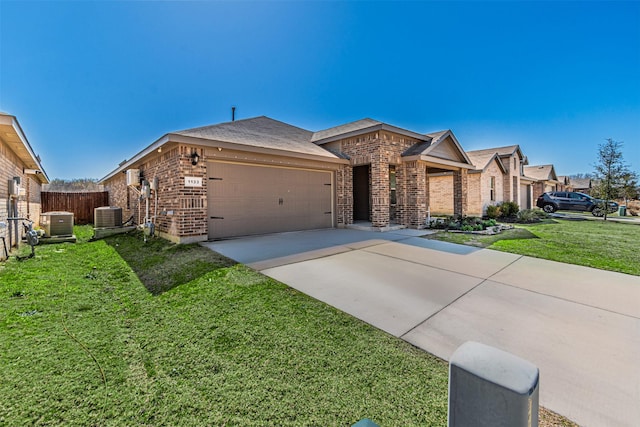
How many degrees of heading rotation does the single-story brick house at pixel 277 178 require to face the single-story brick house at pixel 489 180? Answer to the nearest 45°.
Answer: approximately 90° to its left

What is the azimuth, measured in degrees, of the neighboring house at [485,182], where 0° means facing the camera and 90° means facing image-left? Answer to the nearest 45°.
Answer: approximately 315°

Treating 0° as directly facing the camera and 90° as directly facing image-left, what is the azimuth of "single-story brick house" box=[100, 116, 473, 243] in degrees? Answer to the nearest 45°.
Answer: approximately 315°

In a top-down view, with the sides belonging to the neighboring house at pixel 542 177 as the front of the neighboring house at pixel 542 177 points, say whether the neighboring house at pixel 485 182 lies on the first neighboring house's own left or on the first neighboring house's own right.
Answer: on the first neighboring house's own right

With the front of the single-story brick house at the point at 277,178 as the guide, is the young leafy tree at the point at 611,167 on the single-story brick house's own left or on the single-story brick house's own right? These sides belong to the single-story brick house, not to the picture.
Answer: on the single-story brick house's own left

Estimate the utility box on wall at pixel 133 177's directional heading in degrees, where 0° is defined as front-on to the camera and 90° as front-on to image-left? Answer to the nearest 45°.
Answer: approximately 45°

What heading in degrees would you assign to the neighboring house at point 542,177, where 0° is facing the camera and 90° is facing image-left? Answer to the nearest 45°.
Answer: approximately 315°

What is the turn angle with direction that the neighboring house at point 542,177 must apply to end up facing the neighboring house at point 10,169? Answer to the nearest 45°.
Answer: approximately 45° to its right
